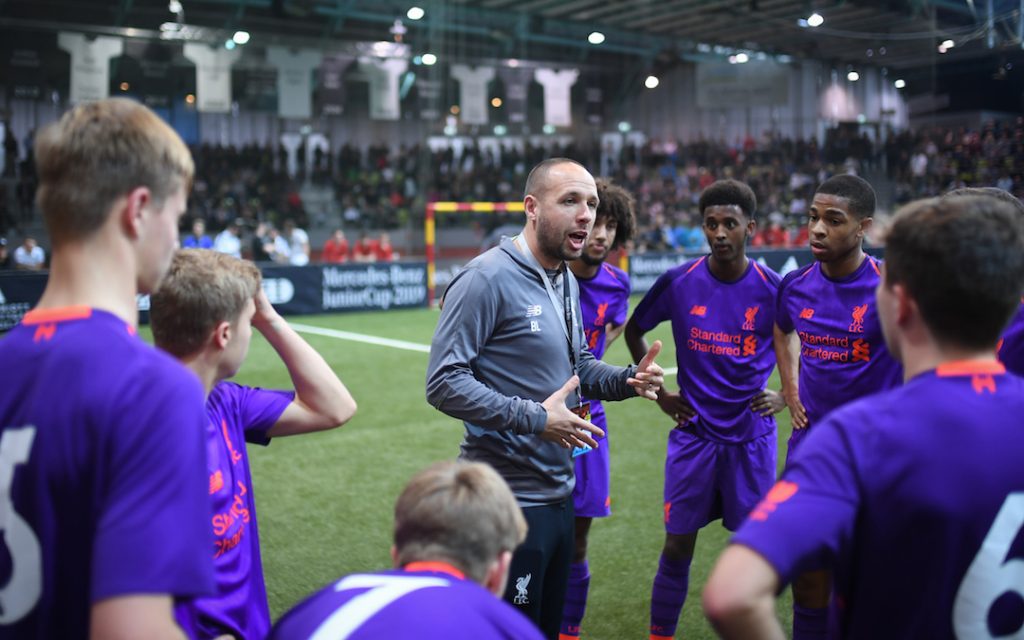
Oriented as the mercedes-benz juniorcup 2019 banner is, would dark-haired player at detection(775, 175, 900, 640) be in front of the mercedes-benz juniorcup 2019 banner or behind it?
in front

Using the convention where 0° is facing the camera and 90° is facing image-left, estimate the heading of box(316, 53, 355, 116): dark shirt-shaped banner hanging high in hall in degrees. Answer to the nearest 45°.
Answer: approximately 0°

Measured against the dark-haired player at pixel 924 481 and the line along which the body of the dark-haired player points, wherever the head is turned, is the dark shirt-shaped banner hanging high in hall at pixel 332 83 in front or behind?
in front

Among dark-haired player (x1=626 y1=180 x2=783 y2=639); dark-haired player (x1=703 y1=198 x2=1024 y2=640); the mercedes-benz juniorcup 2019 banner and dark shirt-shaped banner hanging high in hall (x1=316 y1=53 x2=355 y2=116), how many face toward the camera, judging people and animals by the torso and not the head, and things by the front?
3

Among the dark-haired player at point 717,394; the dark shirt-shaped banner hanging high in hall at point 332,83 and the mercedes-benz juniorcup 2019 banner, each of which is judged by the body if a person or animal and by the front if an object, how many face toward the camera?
3

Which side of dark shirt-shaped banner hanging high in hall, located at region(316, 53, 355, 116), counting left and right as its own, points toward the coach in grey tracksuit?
front

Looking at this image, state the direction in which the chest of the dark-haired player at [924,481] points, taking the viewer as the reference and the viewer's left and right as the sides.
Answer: facing away from the viewer and to the left of the viewer

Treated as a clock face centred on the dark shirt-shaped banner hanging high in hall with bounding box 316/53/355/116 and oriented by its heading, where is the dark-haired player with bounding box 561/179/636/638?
The dark-haired player is roughly at 12 o'clock from the dark shirt-shaped banner hanging high in hall.

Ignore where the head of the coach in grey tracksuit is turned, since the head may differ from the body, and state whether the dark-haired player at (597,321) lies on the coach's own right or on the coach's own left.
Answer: on the coach's own left
